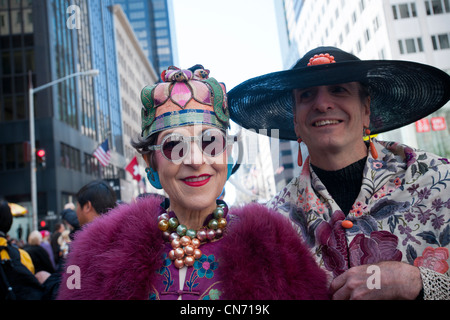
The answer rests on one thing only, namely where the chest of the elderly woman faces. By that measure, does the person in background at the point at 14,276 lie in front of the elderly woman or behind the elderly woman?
behind

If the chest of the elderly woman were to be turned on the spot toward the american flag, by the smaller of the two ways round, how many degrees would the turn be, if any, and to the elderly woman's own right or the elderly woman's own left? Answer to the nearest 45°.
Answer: approximately 180°

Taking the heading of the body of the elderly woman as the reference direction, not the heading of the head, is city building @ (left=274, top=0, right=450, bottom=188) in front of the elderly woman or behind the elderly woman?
behind

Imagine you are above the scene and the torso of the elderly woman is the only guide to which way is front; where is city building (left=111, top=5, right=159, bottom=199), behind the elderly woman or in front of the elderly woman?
behind

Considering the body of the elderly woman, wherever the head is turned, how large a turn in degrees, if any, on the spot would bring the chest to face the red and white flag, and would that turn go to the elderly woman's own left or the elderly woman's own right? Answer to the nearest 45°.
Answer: approximately 180°

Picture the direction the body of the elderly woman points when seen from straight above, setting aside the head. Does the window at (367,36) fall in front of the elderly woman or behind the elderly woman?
behind

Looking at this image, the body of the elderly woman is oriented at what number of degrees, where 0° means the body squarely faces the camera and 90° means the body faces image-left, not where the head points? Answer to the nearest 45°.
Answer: approximately 0°

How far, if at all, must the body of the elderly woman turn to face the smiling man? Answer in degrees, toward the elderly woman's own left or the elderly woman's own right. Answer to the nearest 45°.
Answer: approximately 90° to the elderly woman's own left
